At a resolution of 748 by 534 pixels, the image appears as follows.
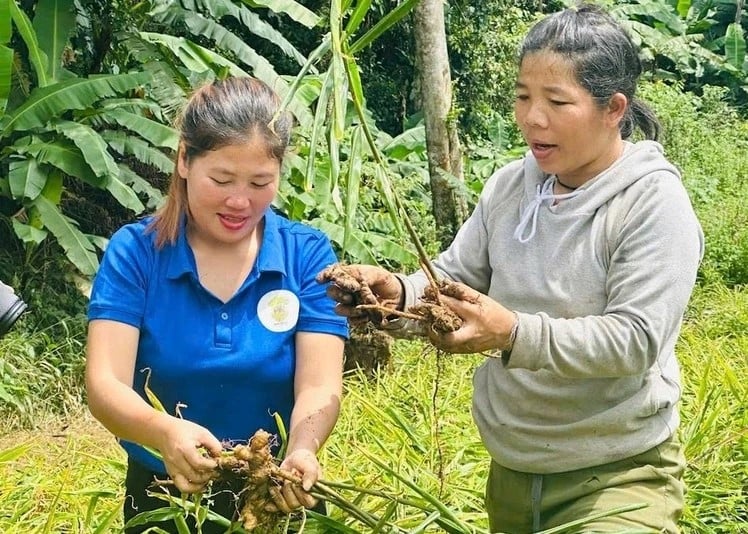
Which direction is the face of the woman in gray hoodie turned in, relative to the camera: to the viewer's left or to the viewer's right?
to the viewer's left

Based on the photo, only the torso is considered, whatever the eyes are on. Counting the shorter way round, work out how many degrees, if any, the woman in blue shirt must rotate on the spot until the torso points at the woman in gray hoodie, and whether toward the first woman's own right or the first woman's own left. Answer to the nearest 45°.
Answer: approximately 90° to the first woman's own left

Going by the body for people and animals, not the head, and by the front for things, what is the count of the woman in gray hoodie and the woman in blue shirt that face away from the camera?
0

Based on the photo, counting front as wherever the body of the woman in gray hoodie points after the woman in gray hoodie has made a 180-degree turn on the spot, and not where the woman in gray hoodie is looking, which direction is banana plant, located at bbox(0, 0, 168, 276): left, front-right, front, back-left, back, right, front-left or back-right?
left

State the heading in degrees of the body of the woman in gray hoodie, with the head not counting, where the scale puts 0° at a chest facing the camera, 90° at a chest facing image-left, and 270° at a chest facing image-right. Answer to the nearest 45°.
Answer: approximately 45°

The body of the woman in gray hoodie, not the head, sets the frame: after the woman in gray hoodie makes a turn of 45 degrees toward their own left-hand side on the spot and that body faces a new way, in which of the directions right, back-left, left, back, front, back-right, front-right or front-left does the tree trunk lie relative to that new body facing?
back

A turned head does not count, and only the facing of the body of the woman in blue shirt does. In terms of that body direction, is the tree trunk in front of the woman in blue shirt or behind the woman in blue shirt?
behind

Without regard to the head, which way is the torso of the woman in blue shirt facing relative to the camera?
toward the camera

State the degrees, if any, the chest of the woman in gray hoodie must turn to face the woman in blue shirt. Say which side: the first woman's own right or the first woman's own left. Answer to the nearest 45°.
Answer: approximately 45° to the first woman's own right

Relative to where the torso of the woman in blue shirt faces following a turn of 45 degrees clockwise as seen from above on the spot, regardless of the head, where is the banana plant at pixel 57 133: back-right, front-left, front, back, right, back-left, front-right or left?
back-right
